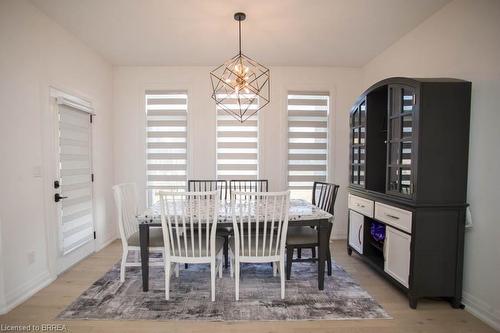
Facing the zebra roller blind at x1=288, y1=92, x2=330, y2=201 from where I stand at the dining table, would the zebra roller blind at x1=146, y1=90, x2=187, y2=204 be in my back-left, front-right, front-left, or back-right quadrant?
front-left

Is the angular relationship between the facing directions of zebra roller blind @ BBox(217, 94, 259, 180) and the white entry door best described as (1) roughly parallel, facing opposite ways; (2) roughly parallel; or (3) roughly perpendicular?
roughly perpendicular

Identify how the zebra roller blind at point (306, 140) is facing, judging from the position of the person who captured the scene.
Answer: facing the viewer

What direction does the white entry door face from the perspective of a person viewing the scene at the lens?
facing the viewer and to the right of the viewer

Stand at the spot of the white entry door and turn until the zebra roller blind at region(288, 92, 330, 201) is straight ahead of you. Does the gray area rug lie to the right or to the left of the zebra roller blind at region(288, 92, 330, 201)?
right

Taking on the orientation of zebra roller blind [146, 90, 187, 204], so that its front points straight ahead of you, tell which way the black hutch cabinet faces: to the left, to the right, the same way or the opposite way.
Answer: to the right

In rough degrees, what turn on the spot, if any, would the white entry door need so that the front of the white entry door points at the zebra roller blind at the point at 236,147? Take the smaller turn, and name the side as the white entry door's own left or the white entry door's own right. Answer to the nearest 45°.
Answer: approximately 45° to the white entry door's own left

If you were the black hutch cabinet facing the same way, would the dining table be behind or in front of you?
in front

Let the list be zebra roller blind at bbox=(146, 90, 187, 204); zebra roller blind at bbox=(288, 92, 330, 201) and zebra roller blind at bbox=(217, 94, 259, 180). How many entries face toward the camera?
3

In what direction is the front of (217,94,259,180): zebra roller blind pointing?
toward the camera

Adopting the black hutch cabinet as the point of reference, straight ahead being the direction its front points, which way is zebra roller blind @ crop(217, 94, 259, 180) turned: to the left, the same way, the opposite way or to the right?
to the left

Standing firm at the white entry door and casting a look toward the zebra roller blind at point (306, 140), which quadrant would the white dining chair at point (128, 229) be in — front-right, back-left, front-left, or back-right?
front-right

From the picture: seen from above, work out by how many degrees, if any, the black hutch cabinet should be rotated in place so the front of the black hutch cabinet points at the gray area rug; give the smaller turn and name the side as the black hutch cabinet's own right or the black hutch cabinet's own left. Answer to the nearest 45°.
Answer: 0° — it already faces it

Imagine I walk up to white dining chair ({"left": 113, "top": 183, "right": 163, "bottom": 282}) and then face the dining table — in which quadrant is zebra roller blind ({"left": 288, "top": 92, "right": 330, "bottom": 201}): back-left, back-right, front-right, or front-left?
front-left

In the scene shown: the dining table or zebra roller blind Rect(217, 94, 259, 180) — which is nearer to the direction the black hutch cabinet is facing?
the dining table

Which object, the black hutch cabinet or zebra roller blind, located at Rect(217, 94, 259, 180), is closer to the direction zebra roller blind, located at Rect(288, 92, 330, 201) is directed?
the black hutch cabinet

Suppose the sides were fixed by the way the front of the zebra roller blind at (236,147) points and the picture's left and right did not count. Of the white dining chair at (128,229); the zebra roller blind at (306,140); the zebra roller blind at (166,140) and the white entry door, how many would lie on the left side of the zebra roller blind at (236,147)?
1

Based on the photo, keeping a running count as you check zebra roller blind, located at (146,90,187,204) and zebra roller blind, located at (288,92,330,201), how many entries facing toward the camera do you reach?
2
